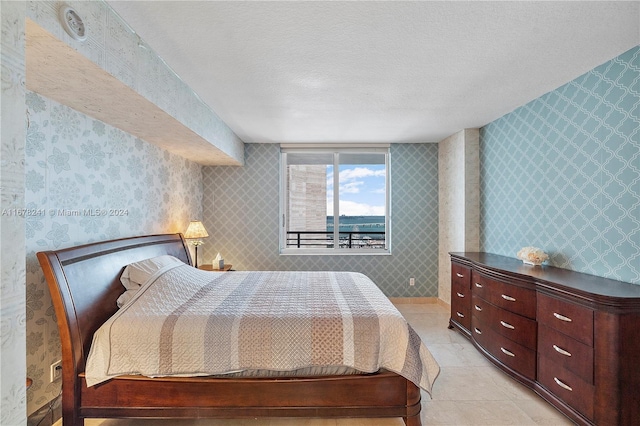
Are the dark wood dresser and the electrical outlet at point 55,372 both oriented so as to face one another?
yes

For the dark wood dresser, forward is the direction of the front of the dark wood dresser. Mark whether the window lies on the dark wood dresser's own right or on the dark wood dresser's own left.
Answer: on the dark wood dresser's own right

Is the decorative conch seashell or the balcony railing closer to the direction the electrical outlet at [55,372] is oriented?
the decorative conch seashell

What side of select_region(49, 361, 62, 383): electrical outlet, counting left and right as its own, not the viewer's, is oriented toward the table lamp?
left

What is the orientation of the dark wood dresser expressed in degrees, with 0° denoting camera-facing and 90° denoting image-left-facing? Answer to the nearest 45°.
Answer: approximately 45°

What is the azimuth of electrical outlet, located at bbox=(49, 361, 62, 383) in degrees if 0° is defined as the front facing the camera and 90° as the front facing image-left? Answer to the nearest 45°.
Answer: approximately 315°

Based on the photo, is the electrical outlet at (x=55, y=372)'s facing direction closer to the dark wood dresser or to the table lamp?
the dark wood dresser

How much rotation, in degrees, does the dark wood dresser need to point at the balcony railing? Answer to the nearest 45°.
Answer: approximately 90° to its right

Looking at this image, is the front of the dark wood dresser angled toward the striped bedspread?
yes

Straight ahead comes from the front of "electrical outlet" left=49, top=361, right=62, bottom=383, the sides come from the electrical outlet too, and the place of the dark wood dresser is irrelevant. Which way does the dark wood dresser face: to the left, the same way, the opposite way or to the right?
the opposite way

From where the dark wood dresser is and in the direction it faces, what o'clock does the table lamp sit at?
The table lamp is roughly at 1 o'clock from the dark wood dresser.
